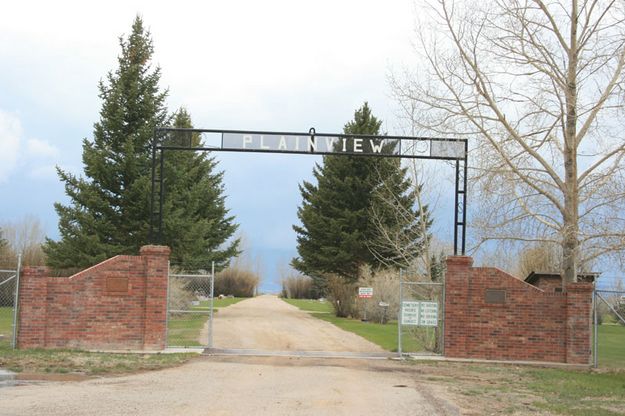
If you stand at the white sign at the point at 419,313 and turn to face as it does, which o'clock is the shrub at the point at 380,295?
The shrub is roughly at 6 o'clock from the white sign.

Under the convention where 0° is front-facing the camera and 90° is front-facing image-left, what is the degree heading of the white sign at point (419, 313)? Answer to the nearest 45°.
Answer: approximately 0°

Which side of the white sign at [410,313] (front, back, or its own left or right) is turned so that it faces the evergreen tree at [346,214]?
back

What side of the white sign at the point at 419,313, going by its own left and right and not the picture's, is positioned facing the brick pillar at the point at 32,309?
right

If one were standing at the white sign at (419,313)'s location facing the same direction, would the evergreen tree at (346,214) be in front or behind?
behind

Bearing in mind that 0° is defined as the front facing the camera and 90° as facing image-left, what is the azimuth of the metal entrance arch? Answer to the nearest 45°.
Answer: approximately 0°

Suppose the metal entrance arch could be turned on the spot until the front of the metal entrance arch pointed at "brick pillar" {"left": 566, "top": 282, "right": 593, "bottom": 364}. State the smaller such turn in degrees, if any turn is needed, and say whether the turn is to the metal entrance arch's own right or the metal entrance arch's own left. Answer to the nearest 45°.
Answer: approximately 90° to the metal entrance arch's own left

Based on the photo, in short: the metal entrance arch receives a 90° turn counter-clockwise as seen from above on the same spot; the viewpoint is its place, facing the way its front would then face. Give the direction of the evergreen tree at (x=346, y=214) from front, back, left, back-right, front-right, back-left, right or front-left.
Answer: left

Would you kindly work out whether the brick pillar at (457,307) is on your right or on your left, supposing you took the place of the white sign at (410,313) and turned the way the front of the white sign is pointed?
on your left

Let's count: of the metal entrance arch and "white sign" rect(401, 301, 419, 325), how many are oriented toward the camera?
2

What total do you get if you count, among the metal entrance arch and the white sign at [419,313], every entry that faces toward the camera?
2

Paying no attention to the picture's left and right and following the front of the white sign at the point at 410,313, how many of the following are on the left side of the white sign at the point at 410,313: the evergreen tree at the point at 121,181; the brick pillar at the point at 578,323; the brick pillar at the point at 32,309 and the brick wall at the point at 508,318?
2
